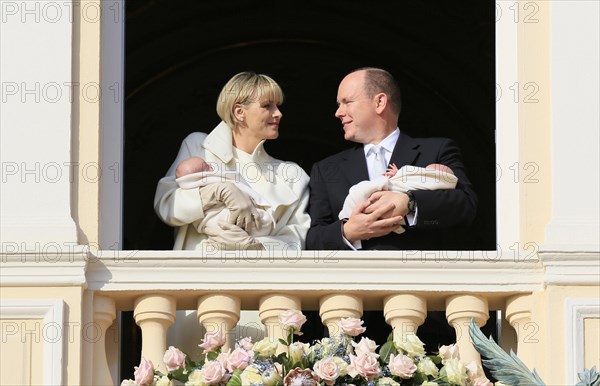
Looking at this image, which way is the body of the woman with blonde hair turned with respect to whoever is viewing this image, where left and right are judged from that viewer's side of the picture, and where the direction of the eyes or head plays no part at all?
facing the viewer and to the right of the viewer

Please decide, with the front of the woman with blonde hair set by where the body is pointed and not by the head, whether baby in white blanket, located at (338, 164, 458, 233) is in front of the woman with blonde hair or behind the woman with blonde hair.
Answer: in front

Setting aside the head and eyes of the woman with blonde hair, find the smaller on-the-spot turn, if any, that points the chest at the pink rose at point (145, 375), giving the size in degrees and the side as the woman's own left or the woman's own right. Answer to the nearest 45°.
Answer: approximately 45° to the woman's own right

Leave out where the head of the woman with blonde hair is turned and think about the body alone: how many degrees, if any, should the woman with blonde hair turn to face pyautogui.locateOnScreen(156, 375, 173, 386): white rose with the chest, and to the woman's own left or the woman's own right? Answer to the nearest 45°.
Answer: approximately 45° to the woman's own right

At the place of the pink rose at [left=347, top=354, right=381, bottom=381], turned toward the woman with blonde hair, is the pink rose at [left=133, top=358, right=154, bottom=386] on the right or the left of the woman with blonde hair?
left

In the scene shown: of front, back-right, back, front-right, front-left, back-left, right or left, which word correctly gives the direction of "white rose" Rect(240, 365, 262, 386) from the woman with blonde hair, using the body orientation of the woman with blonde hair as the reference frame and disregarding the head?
front-right

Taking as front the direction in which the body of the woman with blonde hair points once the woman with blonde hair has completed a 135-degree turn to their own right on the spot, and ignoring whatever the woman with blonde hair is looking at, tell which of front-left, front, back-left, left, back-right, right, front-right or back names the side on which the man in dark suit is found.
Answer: back

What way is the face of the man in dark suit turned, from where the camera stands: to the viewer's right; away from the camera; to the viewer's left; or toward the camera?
to the viewer's left

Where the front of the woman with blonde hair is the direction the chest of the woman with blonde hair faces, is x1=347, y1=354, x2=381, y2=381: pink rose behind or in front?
in front
